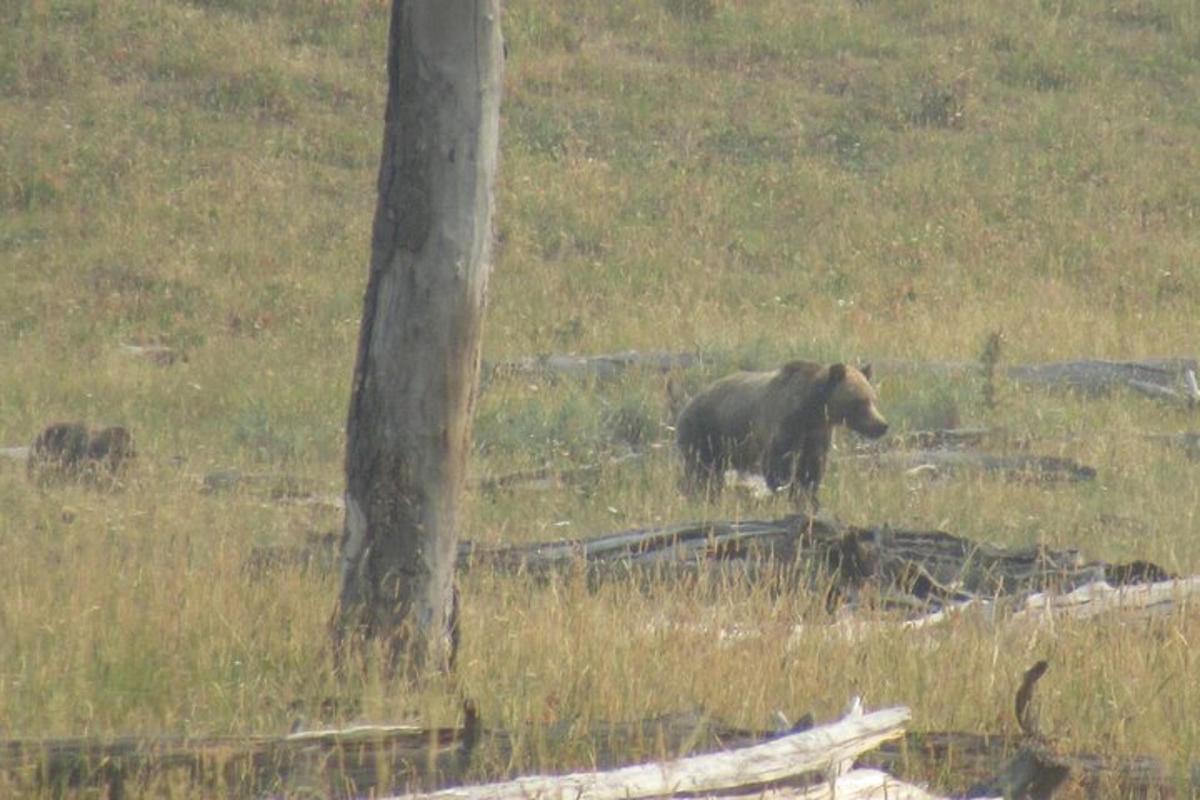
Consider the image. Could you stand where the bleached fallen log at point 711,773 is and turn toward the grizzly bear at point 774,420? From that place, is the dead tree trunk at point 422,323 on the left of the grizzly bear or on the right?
left
